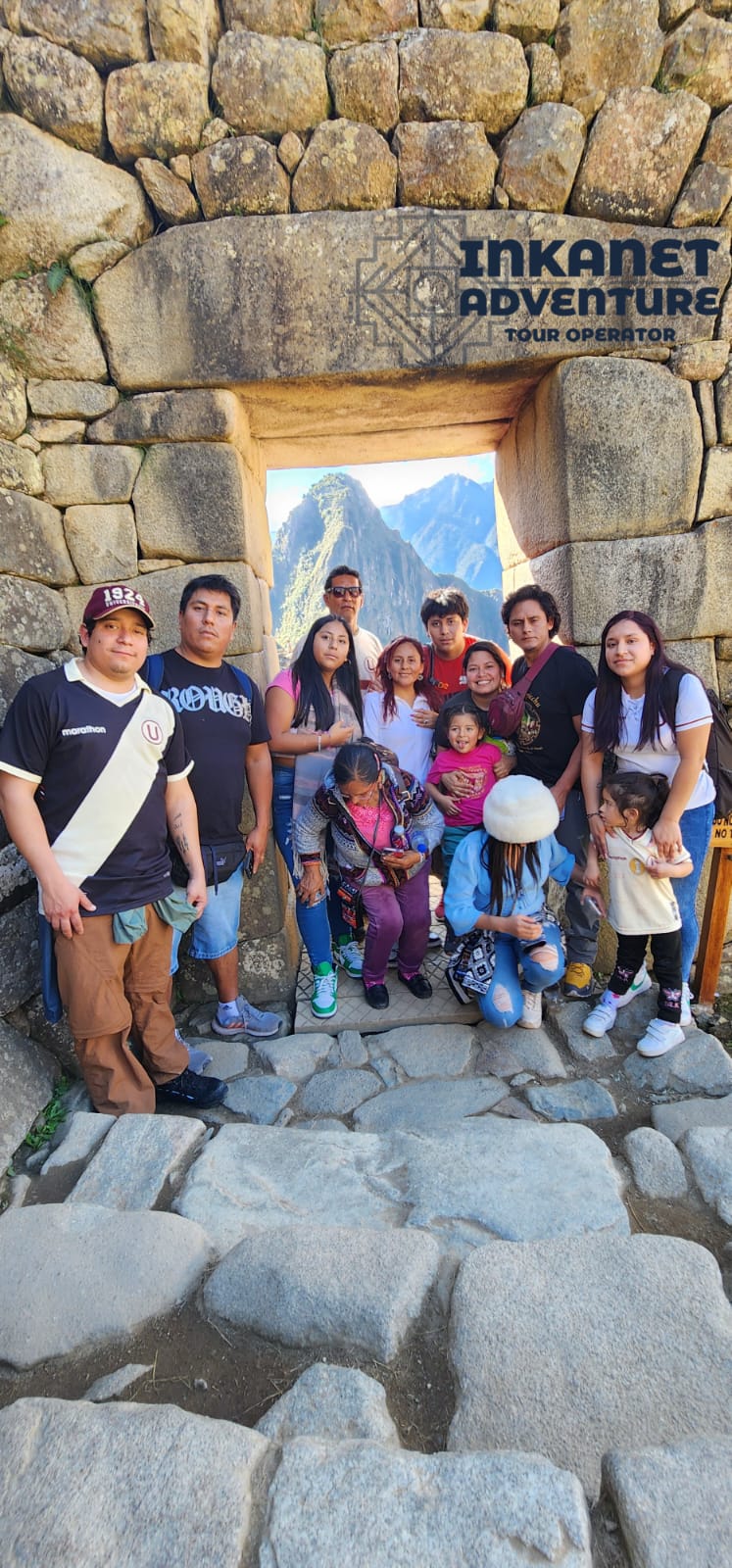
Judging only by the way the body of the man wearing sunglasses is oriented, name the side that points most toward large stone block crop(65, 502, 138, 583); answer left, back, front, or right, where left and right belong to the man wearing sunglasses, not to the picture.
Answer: right

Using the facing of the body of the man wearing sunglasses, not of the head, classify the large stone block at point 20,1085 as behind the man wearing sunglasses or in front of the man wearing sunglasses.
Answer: in front

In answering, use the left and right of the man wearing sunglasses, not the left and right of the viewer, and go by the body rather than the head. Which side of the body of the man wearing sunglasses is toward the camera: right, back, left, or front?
front

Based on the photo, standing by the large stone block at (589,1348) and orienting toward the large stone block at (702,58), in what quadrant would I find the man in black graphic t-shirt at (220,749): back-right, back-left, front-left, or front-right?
front-left

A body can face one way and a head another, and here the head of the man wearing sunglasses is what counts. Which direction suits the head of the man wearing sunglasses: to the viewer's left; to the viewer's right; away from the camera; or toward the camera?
toward the camera

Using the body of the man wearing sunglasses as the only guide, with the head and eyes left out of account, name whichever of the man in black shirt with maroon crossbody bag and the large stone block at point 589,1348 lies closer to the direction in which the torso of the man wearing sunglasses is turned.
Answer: the large stone block

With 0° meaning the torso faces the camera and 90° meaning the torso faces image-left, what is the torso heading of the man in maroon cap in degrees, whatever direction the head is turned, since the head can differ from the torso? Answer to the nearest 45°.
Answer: approximately 315°

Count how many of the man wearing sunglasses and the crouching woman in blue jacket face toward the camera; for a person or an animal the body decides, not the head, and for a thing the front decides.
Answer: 2

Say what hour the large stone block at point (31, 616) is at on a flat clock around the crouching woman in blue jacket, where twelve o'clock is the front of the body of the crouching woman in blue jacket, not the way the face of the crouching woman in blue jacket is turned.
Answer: The large stone block is roughly at 3 o'clock from the crouching woman in blue jacket.

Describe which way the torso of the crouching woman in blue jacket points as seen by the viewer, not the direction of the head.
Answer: toward the camera

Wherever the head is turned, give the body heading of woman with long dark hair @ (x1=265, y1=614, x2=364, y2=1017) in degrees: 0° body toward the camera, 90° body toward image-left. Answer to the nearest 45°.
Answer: approximately 315°

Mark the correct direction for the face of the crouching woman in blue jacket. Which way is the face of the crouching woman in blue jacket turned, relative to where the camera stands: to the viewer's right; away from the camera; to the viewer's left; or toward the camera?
toward the camera

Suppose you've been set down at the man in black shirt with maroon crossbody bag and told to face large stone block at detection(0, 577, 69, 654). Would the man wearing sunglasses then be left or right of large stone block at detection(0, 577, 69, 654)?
right

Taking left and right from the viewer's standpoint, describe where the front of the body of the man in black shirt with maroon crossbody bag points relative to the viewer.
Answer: facing the viewer and to the left of the viewer

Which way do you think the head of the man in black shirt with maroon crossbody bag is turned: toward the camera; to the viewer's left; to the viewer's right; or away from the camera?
toward the camera
